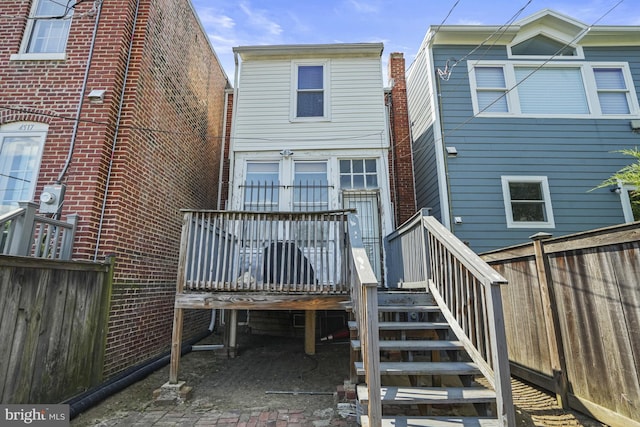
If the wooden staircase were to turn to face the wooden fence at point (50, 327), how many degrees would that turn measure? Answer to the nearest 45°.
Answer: approximately 90° to its right

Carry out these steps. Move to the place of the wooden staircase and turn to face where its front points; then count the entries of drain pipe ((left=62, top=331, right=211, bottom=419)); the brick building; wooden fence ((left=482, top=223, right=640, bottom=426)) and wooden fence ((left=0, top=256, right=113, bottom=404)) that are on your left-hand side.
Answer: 1

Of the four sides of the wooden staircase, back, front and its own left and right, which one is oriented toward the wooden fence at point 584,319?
left

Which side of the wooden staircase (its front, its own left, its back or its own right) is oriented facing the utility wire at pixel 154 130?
right

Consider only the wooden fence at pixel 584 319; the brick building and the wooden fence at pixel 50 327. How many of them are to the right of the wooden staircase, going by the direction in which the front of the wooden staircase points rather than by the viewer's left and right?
2

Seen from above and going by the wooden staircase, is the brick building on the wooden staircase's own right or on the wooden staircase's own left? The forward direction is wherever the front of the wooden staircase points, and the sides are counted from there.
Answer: on the wooden staircase's own right

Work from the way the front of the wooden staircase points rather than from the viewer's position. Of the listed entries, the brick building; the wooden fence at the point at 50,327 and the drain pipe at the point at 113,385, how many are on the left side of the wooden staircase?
0

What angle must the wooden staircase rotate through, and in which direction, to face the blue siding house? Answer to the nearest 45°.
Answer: approximately 135° to its left

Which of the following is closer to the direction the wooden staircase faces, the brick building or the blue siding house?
the brick building

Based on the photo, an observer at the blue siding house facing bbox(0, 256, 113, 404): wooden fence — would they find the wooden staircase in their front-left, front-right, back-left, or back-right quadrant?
front-left

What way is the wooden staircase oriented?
toward the camera

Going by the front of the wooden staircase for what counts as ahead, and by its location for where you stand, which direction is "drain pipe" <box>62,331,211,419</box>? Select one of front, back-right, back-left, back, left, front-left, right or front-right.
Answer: right
